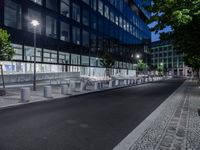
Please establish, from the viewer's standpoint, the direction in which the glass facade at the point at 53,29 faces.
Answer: facing the viewer and to the right of the viewer

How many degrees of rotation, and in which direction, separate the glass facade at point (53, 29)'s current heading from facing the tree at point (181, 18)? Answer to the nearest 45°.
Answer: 0° — it already faces it

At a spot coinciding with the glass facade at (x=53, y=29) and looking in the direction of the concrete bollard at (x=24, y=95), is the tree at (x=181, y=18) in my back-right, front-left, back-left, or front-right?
front-left

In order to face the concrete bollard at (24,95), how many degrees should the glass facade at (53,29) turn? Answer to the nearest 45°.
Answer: approximately 45° to its right

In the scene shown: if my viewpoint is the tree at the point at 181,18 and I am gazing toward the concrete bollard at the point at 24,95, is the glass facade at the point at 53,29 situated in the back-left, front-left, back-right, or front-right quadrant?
front-right

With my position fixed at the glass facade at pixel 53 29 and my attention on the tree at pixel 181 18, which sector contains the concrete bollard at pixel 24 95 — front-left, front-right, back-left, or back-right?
front-right
